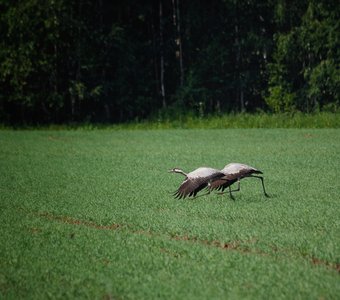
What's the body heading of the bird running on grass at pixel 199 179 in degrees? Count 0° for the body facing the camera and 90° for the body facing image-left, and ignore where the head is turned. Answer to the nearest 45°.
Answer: approximately 90°
